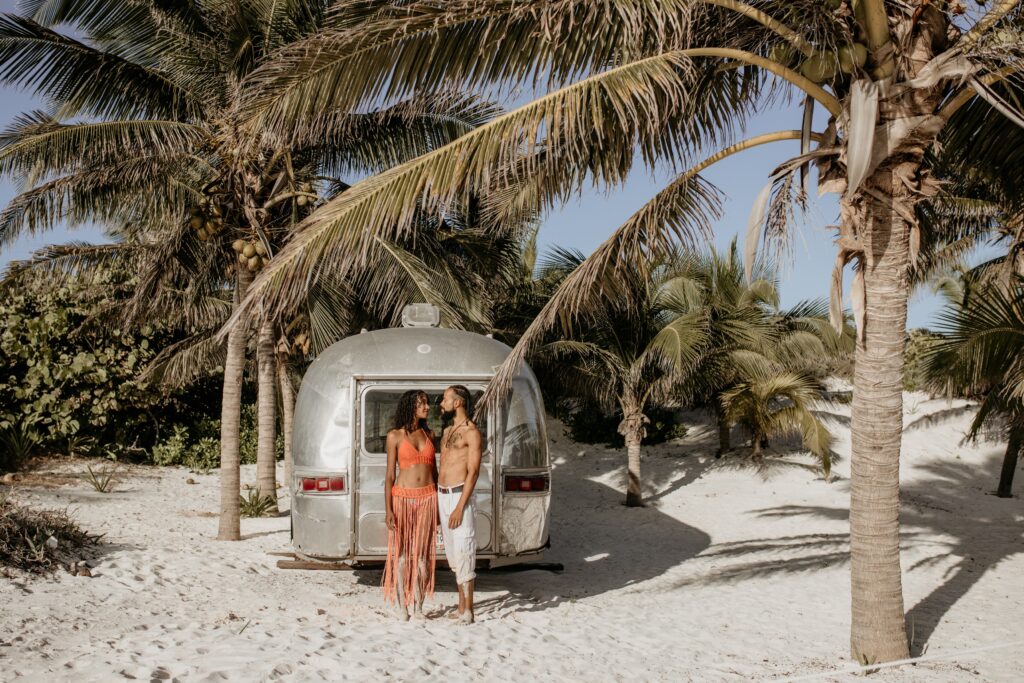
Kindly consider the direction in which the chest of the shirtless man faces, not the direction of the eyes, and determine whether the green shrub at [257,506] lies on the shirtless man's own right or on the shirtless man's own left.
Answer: on the shirtless man's own right

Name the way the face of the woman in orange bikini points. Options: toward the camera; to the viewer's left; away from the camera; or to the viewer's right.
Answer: to the viewer's right

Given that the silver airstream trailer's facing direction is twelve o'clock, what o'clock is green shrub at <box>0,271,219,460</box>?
The green shrub is roughly at 11 o'clock from the silver airstream trailer.

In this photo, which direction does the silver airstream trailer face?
away from the camera

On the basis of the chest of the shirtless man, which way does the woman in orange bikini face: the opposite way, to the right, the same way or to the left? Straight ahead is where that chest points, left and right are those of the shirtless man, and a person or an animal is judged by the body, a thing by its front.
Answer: to the left

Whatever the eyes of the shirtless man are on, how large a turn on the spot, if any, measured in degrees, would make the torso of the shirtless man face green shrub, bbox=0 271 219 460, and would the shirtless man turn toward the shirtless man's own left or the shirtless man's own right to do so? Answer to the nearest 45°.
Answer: approximately 90° to the shirtless man's own right

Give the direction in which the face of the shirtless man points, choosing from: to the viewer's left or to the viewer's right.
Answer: to the viewer's left

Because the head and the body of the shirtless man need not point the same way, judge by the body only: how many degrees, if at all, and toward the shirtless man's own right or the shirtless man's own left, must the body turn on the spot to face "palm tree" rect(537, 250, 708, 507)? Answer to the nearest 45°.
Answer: approximately 135° to the shirtless man's own right
